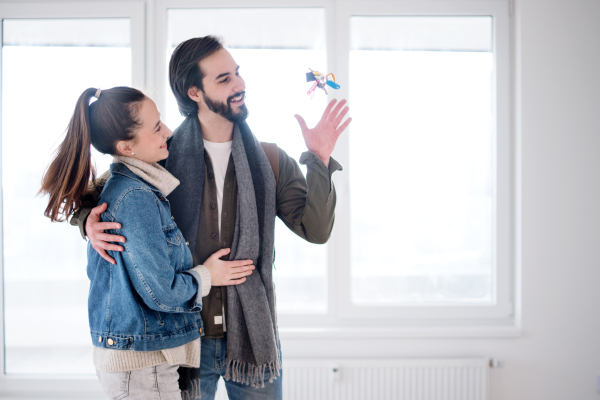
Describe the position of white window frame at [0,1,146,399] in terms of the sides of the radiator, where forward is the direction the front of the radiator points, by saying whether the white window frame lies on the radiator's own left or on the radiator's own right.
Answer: on the radiator's own right

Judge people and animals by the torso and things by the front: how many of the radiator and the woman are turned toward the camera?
1

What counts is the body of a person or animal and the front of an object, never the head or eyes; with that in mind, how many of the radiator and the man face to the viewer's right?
0

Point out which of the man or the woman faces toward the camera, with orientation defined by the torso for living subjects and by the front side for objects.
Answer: the man

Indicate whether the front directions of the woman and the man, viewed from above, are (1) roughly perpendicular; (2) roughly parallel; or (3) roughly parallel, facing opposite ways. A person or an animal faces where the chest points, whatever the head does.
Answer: roughly perpendicular

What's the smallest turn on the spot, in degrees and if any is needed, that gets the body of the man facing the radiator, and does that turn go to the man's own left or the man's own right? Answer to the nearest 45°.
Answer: approximately 135° to the man's own left

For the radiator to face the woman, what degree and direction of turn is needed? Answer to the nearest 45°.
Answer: approximately 45° to its right

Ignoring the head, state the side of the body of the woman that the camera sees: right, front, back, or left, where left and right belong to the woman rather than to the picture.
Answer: right

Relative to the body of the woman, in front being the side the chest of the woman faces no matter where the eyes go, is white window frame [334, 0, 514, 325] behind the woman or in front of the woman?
in front

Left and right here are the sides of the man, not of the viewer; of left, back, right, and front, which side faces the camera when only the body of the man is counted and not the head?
front

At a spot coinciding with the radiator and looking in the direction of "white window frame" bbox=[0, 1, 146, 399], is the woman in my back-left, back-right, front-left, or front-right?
front-left

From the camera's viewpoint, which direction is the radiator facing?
toward the camera

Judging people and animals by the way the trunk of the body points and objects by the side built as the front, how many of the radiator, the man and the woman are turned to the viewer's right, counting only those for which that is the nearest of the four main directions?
1

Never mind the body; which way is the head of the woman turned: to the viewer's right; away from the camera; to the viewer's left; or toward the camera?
to the viewer's right
